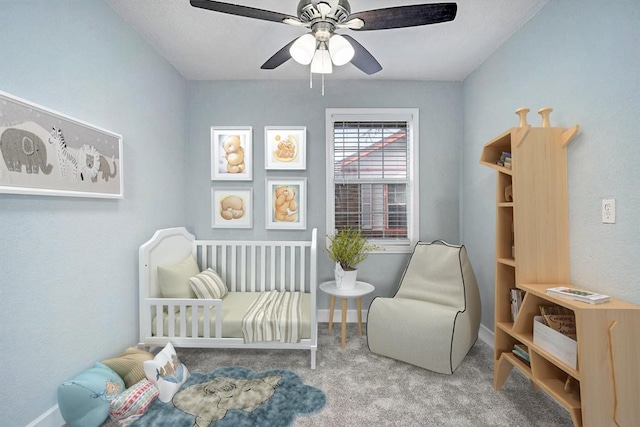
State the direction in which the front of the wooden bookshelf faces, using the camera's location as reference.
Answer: facing to the left of the viewer

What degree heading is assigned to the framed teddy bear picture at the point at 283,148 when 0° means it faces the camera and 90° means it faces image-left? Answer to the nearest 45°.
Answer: approximately 0°

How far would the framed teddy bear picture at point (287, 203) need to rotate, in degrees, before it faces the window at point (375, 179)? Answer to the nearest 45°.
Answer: approximately 90° to its left

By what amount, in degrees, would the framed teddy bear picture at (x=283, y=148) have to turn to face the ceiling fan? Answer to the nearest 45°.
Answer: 0° — it already faces it

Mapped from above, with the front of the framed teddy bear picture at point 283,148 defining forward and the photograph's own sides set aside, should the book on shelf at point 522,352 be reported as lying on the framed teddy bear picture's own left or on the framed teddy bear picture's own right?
on the framed teddy bear picture's own left

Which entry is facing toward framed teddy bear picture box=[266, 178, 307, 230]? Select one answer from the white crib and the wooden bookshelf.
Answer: the wooden bookshelf
